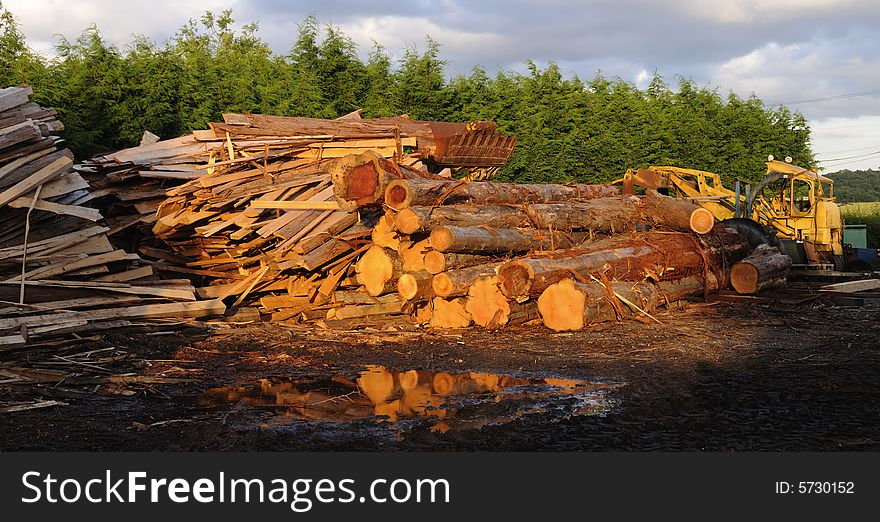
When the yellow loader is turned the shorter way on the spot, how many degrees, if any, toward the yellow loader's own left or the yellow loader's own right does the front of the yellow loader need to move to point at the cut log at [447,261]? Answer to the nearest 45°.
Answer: approximately 45° to the yellow loader's own left

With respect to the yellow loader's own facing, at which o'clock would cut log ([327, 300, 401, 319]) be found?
The cut log is roughly at 10 o'clock from the yellow loader.

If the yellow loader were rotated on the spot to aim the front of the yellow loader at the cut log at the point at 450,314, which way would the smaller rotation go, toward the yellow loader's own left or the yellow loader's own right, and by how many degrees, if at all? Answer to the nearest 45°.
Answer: approximately 45° to the yellow loader's own left

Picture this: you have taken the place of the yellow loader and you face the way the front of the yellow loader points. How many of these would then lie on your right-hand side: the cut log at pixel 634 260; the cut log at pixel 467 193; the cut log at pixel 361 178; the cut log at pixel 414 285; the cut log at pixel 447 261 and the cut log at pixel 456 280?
0

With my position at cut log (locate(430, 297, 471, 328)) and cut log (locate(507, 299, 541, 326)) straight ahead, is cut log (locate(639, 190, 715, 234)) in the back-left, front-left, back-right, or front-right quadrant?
front-left

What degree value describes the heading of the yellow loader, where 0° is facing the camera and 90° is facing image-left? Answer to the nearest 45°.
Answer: approximately 90°

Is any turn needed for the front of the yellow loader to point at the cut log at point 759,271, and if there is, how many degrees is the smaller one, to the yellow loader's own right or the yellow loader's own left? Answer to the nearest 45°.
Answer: approximately 90° to the yellow loader's own left

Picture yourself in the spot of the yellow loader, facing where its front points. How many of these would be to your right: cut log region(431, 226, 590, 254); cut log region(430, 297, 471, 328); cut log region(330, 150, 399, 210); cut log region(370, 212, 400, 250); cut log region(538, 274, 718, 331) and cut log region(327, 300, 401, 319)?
0

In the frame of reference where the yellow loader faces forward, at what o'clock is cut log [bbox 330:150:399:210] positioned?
The cut log is roughly at 10 o'clock from the yellow loader.

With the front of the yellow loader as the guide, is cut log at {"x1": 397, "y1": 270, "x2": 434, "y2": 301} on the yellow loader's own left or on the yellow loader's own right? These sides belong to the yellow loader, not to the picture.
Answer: on the yellow loader's own left
